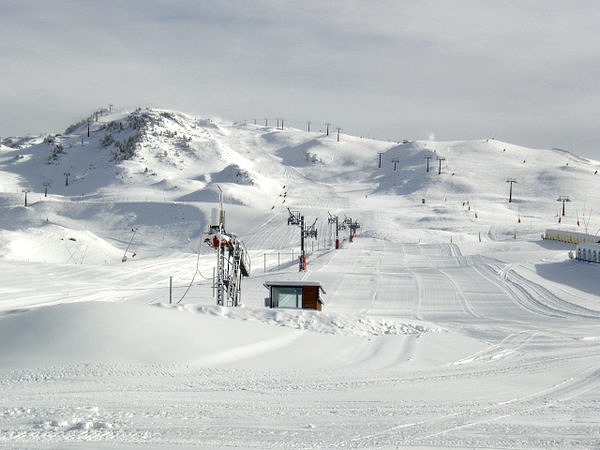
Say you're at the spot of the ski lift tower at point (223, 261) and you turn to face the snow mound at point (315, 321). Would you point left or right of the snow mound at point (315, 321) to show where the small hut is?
left

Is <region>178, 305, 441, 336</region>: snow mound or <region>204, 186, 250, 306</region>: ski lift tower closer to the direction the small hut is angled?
the snow mound

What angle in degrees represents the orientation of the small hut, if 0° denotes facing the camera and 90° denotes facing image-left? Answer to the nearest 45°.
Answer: approximately 0°

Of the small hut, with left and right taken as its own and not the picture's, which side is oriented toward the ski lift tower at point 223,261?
right

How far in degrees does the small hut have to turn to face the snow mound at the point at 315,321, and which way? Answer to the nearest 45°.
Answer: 0° — it already faces it
